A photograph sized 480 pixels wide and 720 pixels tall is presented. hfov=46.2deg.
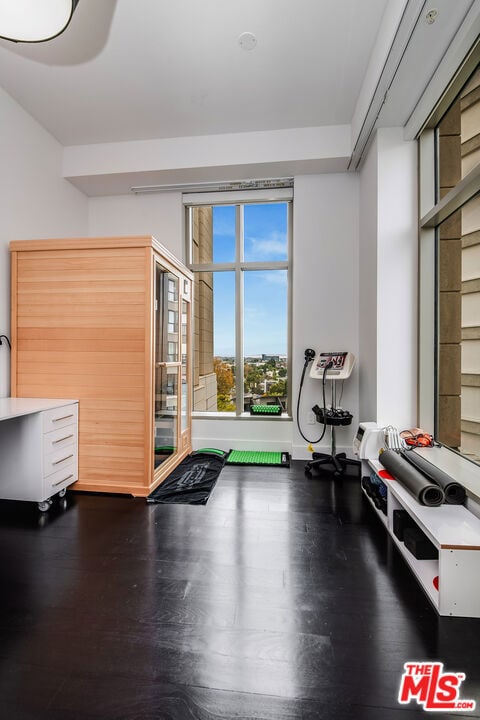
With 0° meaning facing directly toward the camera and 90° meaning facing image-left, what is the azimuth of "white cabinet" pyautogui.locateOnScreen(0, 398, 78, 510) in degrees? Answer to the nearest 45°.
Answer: approximately 315°

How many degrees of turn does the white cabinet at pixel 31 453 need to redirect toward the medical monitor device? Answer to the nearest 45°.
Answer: approximately 45° to its left
